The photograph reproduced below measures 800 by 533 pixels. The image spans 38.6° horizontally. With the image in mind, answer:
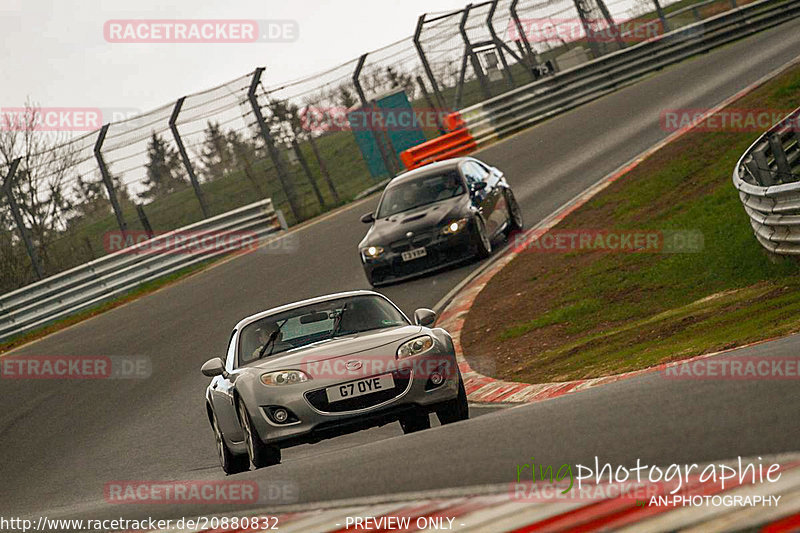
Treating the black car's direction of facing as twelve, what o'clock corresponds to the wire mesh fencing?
The wire mesh fencing is roughly at 4 o'clock from the black car.

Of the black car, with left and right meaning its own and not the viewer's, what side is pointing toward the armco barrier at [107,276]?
right

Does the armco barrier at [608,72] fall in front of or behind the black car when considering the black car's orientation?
behind

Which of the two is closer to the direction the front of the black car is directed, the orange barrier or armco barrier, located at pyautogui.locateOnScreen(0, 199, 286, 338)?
the armco barrier

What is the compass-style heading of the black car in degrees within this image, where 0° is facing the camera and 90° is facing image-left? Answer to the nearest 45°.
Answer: approximately 45°

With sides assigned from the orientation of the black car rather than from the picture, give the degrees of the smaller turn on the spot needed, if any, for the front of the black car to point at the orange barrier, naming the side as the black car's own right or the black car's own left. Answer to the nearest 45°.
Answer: approximately 135° to the black car's own right

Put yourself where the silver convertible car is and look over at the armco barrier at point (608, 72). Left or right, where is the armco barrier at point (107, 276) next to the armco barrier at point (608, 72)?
left

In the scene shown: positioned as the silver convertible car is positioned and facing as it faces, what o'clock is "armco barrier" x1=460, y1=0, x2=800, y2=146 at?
The armco barrier is roughly at 7 o'clock from the silver convertible car.

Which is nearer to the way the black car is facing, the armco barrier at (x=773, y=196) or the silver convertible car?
the silver convertible car

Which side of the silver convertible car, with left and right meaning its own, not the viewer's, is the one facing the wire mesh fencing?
back
